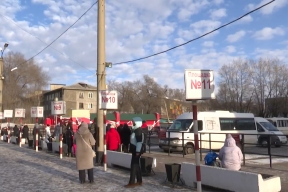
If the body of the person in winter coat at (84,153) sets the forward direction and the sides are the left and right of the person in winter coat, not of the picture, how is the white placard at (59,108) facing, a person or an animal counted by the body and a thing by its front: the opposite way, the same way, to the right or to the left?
the opposite way

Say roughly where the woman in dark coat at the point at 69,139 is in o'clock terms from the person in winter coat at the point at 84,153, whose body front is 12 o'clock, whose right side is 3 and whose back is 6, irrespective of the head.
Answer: The woman in dark coat is roughly at 12 o'clock from the person in winter coat.

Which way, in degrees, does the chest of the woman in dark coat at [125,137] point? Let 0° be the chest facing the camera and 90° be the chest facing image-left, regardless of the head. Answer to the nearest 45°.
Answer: approximately 180°

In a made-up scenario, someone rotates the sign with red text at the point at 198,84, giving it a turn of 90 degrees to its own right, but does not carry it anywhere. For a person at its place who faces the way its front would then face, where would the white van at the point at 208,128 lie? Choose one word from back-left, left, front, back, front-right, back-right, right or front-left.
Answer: right

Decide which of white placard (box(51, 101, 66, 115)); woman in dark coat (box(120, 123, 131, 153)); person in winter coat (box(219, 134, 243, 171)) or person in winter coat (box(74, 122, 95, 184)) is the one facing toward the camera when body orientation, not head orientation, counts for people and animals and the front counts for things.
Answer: the white placard

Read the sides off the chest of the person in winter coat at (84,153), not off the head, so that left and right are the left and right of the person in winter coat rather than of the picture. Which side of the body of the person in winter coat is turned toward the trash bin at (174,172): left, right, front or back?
right

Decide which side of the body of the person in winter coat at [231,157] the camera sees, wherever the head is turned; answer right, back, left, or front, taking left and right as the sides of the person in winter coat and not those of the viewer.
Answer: back

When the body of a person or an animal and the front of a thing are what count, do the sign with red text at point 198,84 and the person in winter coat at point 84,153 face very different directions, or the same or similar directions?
very different directions

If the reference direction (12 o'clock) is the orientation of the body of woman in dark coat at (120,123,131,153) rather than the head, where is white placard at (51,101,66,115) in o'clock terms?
The white placard is roughly at 10 o'clock from the woman in dark coat.

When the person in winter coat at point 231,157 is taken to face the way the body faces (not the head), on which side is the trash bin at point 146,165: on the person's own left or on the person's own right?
on the person's own left

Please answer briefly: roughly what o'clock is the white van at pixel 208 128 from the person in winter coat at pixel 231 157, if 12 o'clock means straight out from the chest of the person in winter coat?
The white van is roughly at 12 o'clock from the person in winter coat.

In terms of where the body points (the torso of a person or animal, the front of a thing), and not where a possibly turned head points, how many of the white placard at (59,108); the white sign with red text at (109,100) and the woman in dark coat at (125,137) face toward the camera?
2
